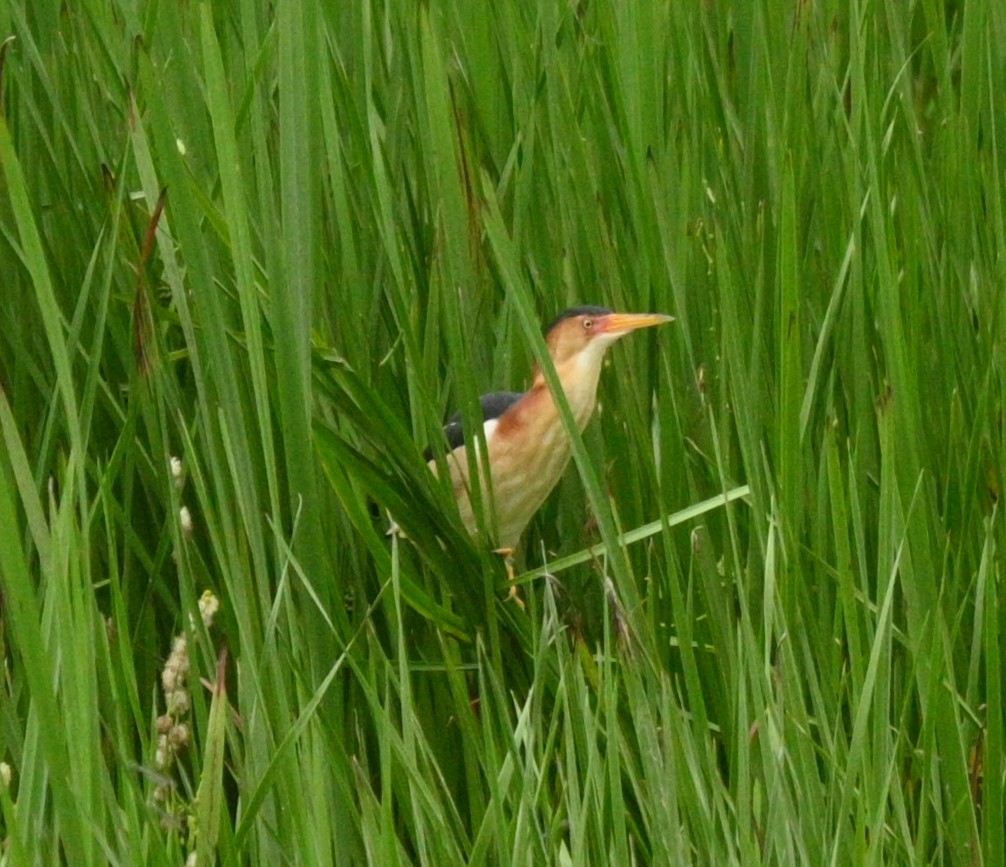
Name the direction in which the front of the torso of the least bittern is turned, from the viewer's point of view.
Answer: to the viewer's right
